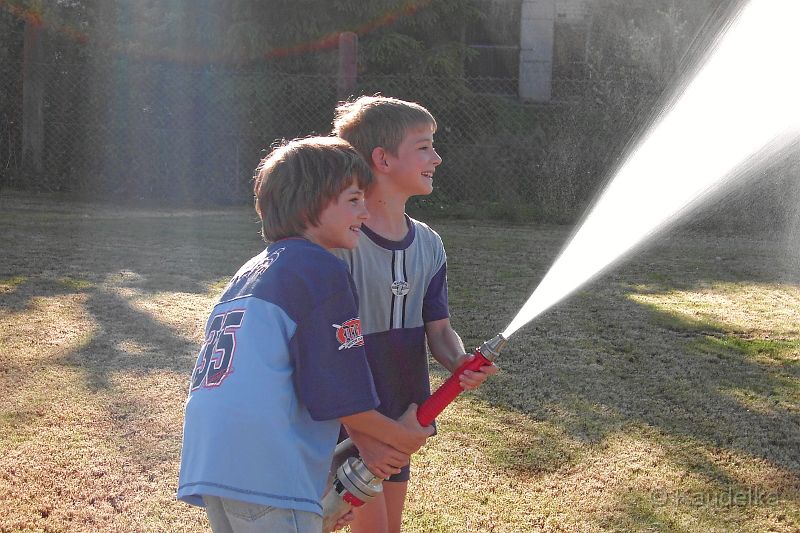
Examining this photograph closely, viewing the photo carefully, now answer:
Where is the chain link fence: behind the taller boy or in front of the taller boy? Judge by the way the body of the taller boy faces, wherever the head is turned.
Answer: behind

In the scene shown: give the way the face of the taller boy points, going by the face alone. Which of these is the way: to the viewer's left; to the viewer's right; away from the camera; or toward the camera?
to the viewer's right

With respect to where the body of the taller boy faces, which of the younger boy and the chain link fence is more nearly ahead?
the younger boy

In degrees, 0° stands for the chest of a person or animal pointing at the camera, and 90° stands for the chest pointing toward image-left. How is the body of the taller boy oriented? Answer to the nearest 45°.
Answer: approximately 315°

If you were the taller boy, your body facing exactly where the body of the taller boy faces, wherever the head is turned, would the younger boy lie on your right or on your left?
on your right

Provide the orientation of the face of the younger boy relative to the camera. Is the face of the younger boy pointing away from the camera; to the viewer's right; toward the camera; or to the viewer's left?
to the viewer's right
